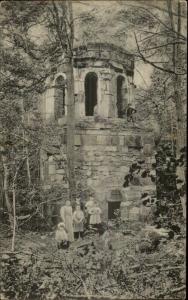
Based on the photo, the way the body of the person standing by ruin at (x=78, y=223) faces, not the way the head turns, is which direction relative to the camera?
toward the camera

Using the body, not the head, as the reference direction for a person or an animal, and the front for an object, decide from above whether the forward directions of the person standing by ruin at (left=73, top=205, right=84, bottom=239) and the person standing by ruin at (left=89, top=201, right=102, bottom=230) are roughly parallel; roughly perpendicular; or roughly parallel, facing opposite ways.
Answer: roughly parallel

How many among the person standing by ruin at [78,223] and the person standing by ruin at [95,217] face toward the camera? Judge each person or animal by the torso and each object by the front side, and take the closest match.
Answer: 2

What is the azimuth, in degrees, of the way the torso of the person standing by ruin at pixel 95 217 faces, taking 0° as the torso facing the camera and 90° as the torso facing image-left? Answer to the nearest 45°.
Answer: approximately 0°
